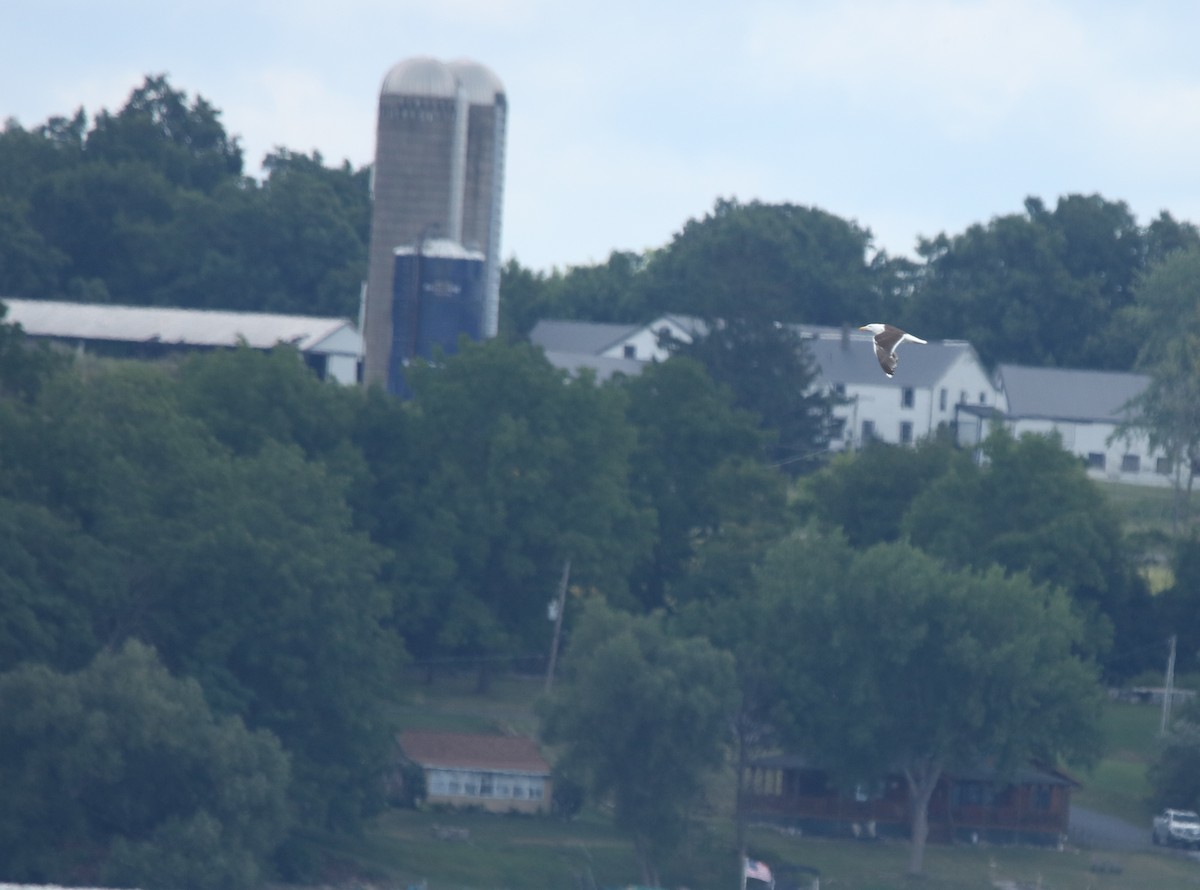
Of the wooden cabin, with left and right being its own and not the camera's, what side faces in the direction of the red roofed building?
right

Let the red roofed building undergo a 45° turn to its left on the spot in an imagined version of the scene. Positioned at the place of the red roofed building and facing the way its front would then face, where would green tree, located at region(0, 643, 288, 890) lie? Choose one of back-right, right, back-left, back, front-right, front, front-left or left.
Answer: right

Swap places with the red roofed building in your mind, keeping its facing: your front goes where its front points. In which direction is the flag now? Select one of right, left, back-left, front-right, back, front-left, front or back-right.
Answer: front-left

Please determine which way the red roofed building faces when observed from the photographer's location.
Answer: facing the viewer

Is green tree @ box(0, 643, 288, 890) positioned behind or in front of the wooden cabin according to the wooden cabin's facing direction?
in front

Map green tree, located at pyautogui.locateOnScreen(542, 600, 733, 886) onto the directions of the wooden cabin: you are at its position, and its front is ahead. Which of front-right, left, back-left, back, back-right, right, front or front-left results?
front-right

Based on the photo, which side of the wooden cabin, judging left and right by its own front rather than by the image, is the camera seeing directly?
front

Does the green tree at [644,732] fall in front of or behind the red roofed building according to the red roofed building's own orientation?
in front

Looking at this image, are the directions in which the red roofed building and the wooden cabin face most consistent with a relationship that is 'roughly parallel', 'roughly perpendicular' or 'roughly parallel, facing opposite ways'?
roughly parallel

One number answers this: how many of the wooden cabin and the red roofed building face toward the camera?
2
